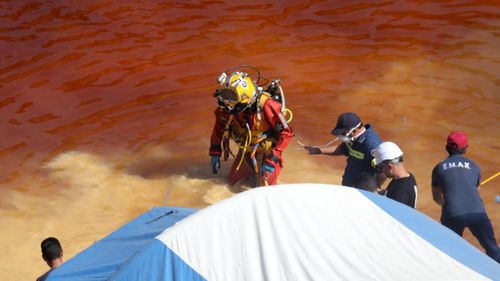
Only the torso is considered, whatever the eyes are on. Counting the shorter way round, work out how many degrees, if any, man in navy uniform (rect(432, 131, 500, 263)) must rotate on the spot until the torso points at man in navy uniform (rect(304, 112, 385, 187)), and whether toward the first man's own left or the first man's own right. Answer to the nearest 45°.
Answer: approximately 45° to the first man's own left

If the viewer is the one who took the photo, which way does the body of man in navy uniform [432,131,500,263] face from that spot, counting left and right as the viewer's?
facing away from the viewer

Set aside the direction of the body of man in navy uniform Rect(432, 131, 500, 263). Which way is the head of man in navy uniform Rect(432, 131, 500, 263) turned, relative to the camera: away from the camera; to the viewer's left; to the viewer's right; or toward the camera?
away from the camera

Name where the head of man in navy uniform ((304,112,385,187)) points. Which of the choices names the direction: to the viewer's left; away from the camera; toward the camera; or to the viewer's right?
to the viewer's left

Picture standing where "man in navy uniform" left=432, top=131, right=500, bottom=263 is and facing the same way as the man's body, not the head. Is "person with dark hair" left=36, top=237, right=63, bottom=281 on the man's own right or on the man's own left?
on the man's own left

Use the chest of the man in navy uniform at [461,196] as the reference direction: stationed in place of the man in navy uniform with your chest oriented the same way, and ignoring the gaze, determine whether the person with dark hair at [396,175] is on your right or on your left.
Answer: on your left

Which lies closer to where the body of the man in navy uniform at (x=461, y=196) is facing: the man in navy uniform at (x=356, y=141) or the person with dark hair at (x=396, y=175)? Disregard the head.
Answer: the man in navy uniform

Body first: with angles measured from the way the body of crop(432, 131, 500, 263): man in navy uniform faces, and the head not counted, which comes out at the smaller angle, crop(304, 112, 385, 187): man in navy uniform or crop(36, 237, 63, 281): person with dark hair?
the man in navy uniform
